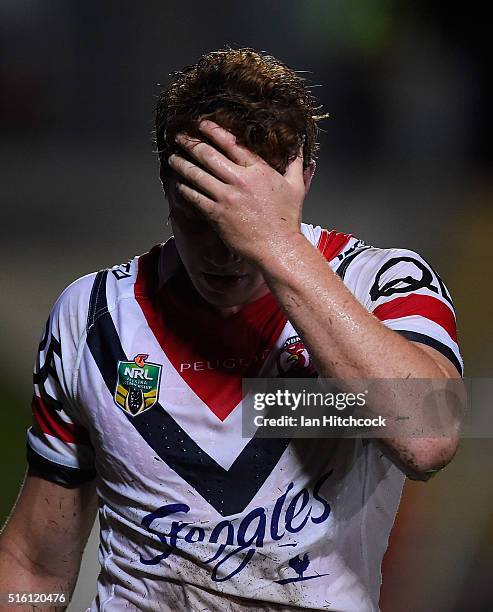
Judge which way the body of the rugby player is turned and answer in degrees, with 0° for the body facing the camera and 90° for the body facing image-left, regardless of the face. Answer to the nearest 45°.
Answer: approximately 0°
